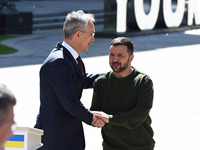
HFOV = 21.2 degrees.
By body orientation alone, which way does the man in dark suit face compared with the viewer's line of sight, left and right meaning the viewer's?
facing to the right of the viewer

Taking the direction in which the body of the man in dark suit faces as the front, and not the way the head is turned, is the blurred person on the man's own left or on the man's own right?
on the man's own right

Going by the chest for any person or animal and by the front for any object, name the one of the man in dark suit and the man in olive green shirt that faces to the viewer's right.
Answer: the man in dark suit
